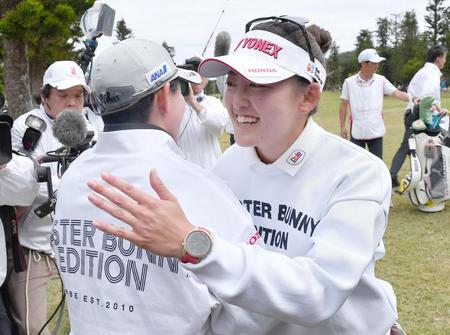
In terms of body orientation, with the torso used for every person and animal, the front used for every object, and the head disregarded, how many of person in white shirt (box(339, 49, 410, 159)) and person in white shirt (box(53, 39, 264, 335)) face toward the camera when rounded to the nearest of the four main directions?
1

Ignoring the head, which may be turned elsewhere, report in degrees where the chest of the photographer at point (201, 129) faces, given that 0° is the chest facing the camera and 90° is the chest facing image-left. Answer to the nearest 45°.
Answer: approximately 45°

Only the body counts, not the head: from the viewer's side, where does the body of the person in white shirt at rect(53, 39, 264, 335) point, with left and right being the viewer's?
facing away from the viewer and to the right of the viewer

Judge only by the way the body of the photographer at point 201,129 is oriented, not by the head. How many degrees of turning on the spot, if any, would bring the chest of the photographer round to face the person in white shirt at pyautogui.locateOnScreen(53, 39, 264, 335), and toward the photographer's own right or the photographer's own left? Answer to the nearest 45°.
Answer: approximately 45° to the photographer's own left

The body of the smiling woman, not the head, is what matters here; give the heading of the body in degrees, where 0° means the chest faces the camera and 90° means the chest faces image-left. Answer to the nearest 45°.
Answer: approximately 45°

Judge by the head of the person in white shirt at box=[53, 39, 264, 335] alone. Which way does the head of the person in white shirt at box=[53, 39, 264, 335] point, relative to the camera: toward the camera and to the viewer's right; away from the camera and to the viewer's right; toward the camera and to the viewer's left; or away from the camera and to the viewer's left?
away from the camera and to the viewer's right

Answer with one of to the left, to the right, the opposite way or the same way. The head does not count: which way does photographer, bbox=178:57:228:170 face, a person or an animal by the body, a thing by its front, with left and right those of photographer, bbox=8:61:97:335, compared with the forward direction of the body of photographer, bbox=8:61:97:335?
to the right

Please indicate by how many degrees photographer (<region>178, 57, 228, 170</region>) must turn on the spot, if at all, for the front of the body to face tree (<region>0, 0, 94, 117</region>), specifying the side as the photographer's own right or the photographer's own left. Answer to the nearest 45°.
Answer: approximately 90° to the photographer's own right

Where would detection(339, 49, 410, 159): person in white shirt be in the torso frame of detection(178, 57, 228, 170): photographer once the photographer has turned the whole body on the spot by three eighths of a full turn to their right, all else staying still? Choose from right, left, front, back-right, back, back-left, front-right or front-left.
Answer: front-right

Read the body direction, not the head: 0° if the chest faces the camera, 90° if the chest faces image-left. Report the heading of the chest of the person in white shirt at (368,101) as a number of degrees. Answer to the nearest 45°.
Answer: approximately 0°

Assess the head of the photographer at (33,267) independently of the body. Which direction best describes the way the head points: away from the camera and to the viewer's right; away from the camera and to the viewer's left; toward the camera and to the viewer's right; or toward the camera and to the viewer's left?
toward the camera and to the viewer's right

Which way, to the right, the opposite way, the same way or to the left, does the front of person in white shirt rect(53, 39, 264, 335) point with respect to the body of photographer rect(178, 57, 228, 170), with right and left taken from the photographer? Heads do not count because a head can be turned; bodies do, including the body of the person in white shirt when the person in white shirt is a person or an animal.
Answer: the opposite way
